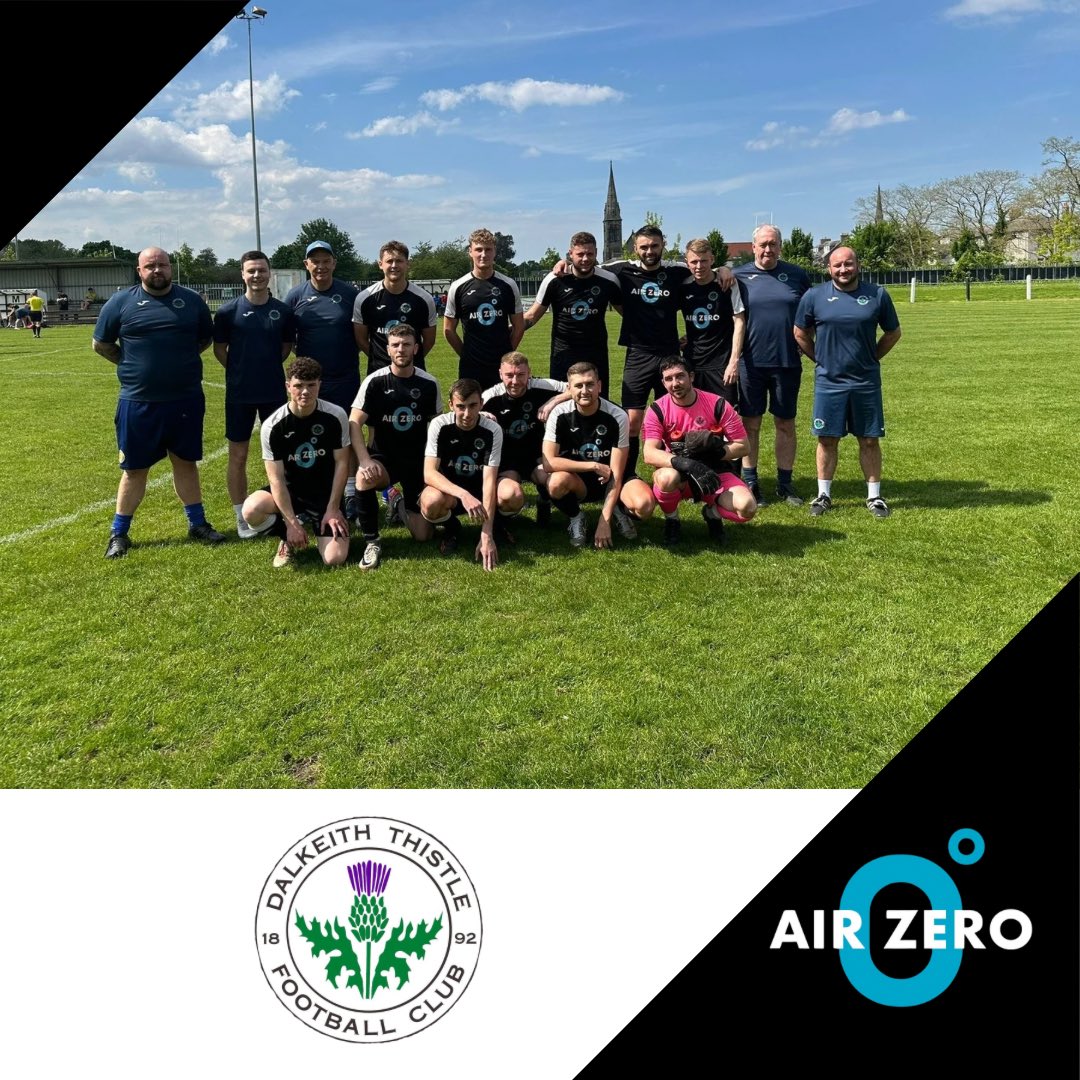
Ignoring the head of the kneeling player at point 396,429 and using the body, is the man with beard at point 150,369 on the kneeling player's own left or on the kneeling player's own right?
on the kneeling player's own right

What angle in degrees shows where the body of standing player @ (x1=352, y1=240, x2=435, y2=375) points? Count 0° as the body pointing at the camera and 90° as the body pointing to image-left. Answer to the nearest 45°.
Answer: approximately 0°

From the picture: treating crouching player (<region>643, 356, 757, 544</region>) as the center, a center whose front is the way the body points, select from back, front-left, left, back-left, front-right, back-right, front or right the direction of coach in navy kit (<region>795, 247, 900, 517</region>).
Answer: back-left

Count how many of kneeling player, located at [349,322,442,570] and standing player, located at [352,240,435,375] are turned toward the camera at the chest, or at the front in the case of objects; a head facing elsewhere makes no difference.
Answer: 2
